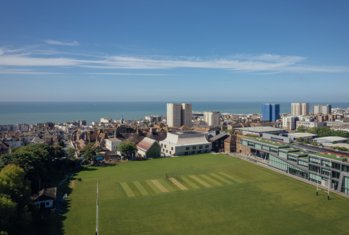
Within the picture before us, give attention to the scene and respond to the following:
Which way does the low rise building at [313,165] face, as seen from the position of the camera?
facing the viewer and to the left of the viewer

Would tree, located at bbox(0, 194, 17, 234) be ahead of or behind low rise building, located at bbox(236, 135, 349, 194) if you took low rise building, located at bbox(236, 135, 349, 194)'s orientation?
ahead

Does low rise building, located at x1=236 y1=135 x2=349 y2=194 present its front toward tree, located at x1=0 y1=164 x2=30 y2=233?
yes
